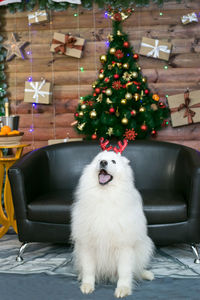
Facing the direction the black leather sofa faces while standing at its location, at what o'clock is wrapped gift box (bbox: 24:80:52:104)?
The wrapped gift box is roughly at 5 o'clock from the black leather sofa.

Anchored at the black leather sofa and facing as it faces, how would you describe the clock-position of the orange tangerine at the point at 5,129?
The orange tangerine is roughly at 4 o'clock from the black leather sofa.

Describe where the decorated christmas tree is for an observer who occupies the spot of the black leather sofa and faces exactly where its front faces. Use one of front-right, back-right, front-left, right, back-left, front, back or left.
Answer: back

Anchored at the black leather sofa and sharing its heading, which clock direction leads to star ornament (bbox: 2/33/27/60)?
The star ornament is roughly at 5 o'clock from the black leather sofa.

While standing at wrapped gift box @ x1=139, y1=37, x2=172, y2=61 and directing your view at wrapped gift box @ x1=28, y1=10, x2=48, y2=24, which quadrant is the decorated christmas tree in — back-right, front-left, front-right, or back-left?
front-left

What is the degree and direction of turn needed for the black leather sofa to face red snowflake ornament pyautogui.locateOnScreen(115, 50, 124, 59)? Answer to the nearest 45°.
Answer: approximately 180°

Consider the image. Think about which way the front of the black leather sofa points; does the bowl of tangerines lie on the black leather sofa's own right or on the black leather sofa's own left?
on the black leather sofa's own right

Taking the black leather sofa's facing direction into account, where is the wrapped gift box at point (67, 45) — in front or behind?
behind

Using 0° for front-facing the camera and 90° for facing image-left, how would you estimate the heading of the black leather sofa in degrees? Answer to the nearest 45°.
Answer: approximately 0°

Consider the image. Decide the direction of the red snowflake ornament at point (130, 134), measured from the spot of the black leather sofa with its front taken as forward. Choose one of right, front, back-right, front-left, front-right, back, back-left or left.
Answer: back

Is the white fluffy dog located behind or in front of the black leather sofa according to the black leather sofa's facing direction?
in front

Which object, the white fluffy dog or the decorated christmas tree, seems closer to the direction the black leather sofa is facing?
the white fluffy dog
